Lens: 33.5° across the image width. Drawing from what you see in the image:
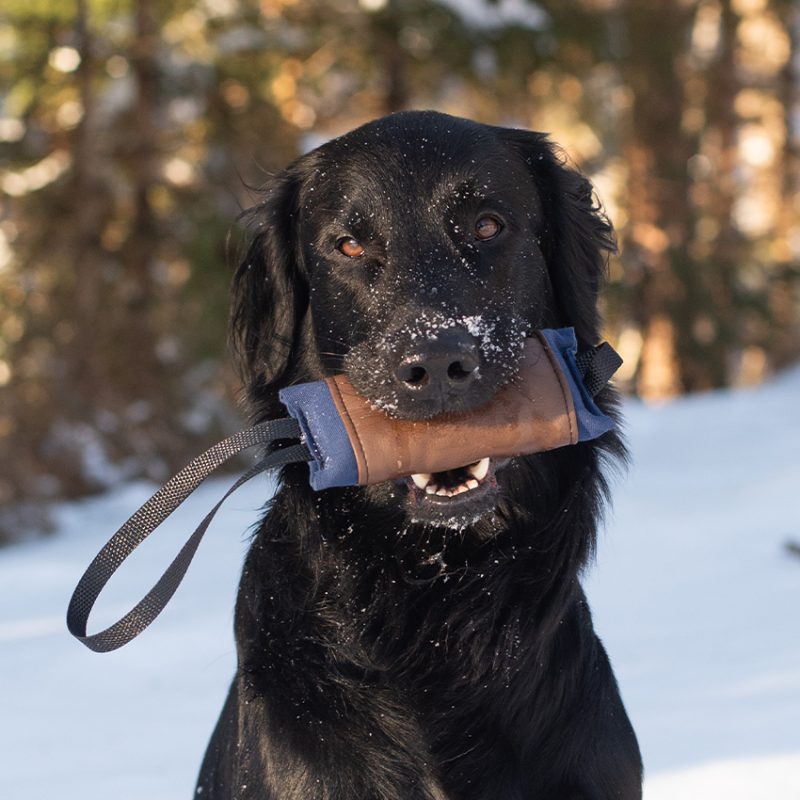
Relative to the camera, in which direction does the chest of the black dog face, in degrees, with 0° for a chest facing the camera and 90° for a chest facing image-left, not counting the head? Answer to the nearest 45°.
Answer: approximately 0°
